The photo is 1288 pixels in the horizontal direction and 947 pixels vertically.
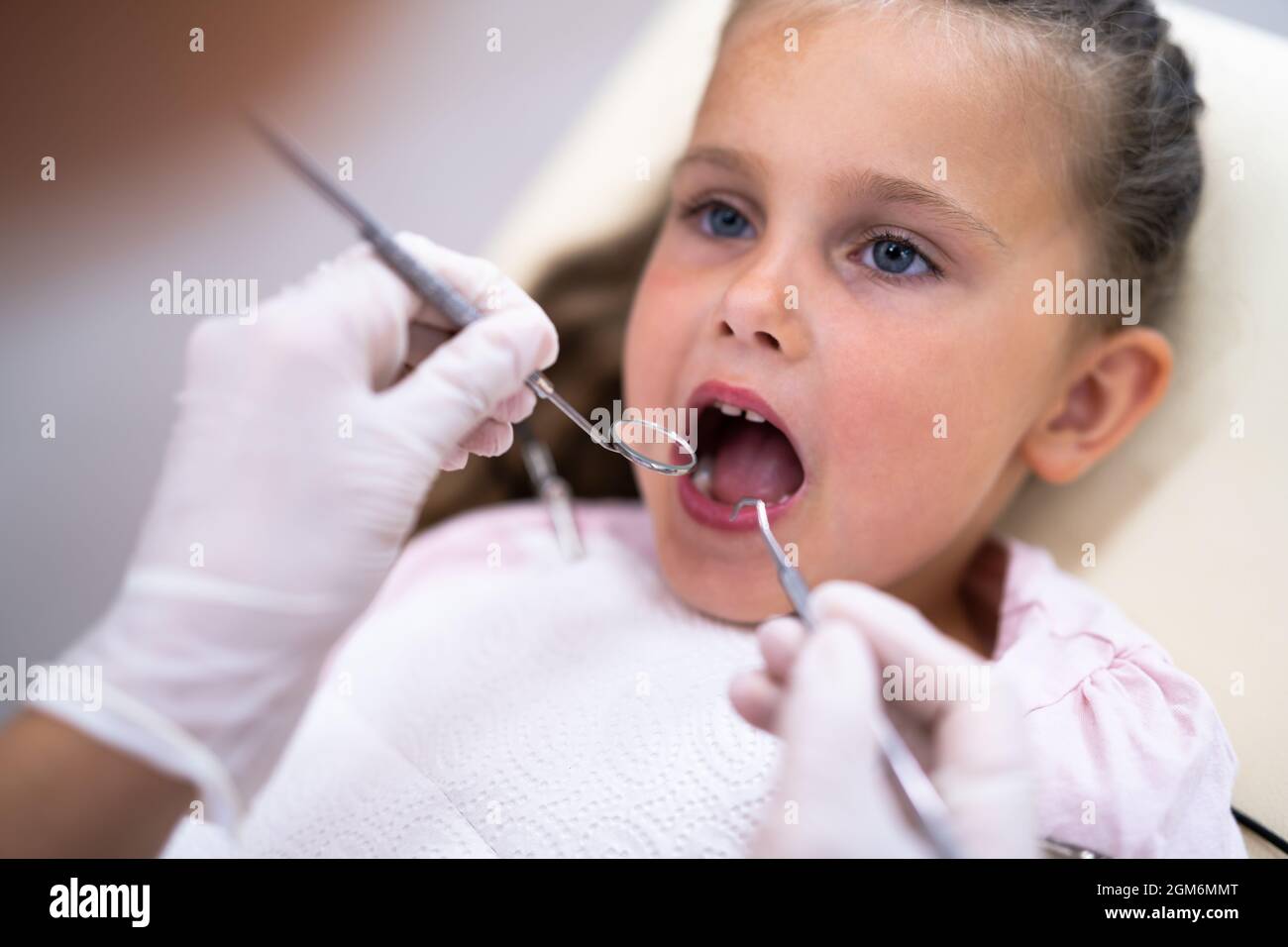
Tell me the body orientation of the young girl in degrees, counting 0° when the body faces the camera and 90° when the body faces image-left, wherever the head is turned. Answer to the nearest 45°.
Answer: approximately 45°
